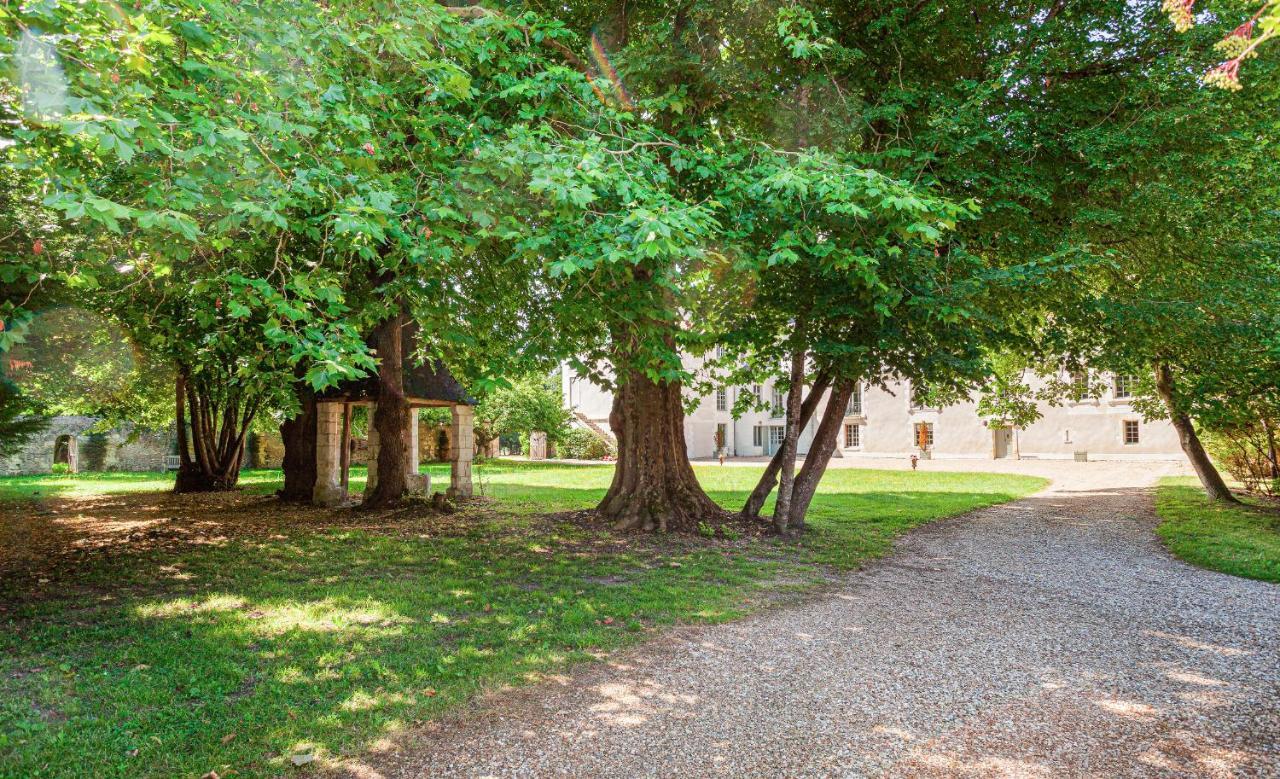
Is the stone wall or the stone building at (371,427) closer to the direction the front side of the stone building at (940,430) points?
the stone building

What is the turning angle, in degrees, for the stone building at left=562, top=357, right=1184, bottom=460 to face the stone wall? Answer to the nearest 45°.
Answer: approximately 45° to its right

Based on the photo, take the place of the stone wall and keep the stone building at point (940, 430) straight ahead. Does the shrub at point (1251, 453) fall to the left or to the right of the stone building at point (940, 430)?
right

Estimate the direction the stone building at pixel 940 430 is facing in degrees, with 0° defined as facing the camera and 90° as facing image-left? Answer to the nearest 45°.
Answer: approximately 0°
